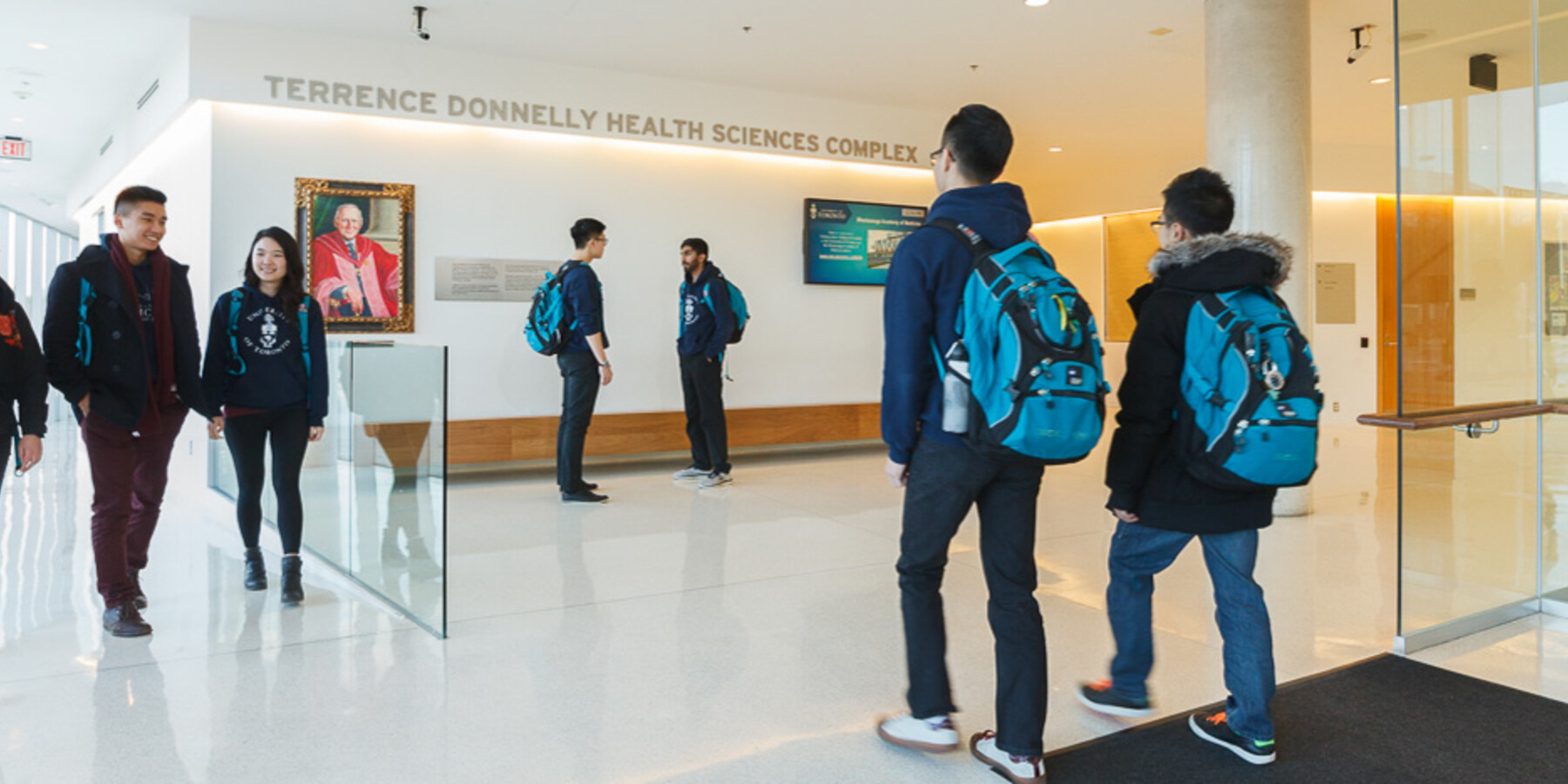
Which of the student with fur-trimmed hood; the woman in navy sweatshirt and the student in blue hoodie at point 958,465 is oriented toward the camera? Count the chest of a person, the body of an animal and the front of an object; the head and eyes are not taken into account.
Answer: the woman in navy sweatshirt

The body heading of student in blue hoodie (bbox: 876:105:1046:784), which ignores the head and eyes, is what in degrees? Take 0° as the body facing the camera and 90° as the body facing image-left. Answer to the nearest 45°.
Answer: approximately 135°

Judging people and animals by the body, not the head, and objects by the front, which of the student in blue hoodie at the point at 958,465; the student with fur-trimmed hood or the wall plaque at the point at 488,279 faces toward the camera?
the wall plaque

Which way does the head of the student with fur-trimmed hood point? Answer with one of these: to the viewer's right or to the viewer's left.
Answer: to the viewer's left

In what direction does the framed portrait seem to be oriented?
toward the camera

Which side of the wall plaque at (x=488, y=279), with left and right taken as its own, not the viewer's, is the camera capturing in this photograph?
front

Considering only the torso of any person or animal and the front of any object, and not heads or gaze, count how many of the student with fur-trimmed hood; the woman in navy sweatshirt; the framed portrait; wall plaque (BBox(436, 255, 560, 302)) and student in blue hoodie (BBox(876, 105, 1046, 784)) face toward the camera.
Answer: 3

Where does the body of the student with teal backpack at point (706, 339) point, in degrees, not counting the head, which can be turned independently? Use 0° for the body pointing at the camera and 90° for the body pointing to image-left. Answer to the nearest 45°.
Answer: approximately 45°

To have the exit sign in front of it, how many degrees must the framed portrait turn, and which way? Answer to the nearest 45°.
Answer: approximately 135° to its right

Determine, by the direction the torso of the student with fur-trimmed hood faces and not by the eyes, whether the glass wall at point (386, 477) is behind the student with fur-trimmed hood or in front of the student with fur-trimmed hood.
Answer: in front
